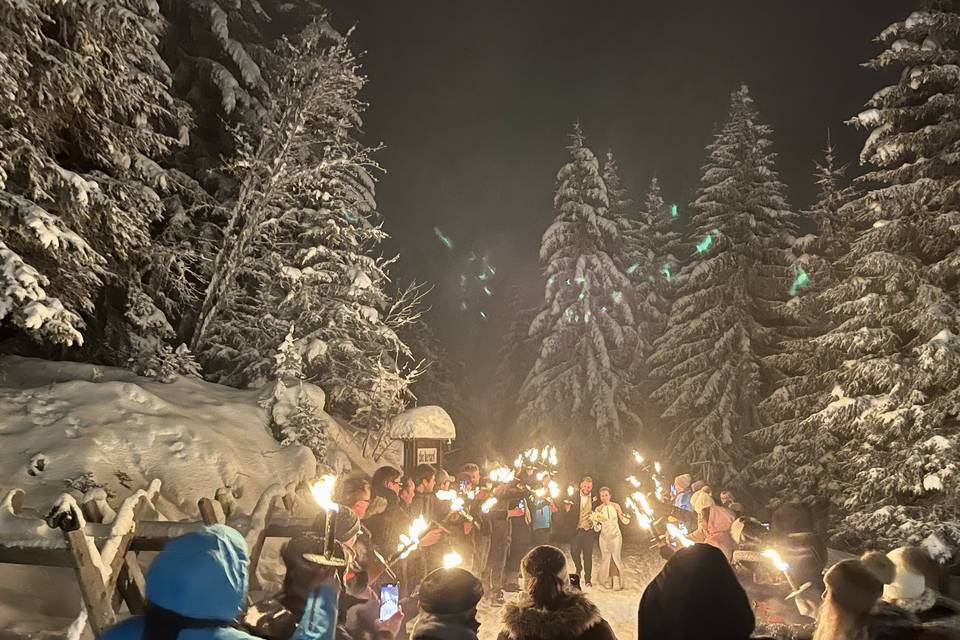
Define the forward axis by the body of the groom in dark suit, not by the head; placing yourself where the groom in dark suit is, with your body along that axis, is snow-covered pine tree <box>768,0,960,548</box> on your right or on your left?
on your left

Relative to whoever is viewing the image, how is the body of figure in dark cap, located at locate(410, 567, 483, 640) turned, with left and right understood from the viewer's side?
facing away from the viewer

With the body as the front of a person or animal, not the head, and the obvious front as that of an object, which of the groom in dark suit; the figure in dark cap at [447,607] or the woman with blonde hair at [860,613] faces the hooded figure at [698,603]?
the groom in dark suit

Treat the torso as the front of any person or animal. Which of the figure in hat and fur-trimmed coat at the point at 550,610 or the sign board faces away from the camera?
the figure in hat and fur-trimmed coat

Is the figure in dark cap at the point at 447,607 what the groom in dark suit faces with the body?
yes

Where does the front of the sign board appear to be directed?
toward the camera

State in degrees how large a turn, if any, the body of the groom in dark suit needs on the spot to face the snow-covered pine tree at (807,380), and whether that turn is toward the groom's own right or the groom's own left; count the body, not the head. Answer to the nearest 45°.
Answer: approximately 135° to the groom's own left

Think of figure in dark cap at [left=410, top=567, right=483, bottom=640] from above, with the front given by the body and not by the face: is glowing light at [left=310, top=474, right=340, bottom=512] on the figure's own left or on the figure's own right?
on the figure's own left

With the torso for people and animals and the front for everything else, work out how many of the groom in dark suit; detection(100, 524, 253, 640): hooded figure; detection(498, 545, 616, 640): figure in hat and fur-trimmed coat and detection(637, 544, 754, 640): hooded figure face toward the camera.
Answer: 1

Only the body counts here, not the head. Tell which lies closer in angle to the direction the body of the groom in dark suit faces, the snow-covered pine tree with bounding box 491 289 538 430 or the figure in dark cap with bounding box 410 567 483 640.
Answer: the figure in dark cap

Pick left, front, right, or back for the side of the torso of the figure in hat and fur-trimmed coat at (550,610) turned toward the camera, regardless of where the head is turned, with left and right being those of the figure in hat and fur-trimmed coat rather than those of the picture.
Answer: back

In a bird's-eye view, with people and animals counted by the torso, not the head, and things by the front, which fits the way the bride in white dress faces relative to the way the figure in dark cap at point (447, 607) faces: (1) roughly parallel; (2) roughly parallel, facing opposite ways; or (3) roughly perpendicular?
roughly parallel, facing opposite ways

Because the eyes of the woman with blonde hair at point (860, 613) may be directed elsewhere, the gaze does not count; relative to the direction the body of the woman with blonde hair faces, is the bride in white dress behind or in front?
in front

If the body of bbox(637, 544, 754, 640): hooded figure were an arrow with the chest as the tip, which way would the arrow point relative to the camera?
away from the camera

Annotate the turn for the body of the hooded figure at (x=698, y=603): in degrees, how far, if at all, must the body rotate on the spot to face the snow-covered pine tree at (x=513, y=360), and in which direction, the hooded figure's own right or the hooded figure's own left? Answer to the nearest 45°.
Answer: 0° — they already face it

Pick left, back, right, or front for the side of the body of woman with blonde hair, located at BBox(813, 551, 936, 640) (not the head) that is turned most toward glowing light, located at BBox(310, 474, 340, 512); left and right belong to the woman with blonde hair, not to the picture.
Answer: left

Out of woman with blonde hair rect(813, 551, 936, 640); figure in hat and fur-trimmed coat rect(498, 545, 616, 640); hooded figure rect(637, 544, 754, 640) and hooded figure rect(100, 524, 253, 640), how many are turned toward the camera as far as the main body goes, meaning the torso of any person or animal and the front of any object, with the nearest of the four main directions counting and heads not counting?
0

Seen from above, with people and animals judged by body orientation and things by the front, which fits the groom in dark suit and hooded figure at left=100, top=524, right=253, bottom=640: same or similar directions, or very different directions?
very different directions

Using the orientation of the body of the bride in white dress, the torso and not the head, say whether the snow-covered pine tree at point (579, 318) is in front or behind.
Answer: behind

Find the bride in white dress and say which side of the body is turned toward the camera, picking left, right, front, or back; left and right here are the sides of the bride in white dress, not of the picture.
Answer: front
